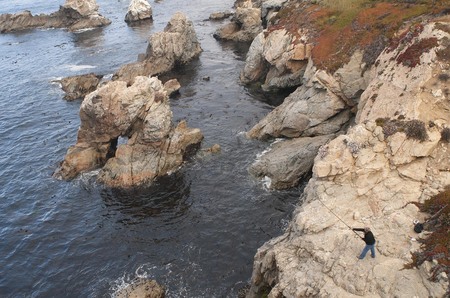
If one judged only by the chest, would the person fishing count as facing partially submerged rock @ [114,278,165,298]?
yes

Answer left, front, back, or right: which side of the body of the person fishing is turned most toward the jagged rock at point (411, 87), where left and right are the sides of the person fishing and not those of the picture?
right

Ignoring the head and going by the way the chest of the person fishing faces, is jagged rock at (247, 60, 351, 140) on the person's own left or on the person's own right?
on the person's own right

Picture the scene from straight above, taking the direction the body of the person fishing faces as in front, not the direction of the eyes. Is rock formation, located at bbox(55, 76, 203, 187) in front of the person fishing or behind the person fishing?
in front

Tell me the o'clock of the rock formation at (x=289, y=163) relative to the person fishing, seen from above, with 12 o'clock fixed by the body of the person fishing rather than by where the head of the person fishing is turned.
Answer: The rock formation is roughly at 2 o'clock from the person fishing.

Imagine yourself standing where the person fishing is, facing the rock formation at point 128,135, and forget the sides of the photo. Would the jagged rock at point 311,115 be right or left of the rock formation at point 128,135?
right

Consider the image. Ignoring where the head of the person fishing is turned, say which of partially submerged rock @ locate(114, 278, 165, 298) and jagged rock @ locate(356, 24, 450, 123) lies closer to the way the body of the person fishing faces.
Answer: the partially submerged rock

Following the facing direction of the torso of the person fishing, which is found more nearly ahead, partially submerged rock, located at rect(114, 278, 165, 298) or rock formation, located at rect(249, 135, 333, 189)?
the partially submerged rock

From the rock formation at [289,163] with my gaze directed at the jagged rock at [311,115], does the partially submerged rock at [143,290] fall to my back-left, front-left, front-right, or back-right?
back-left

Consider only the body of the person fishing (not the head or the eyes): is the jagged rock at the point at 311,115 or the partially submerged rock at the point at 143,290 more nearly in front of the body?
the partially submerged rock

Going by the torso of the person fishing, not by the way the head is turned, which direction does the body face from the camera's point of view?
to the viewer's left
